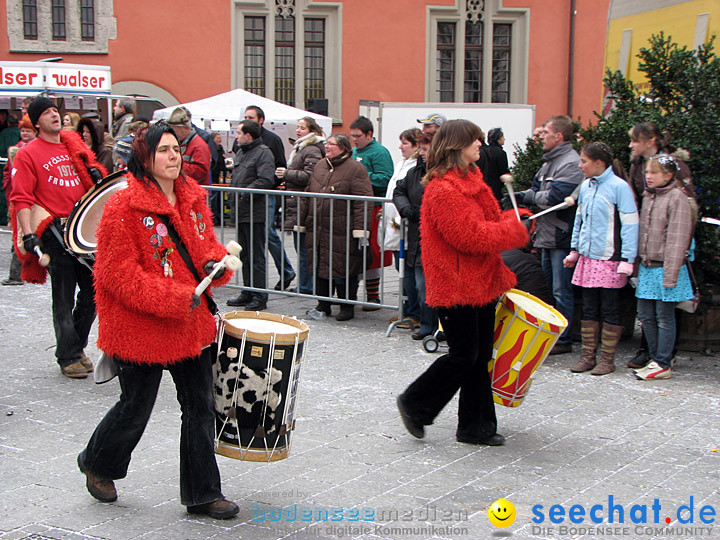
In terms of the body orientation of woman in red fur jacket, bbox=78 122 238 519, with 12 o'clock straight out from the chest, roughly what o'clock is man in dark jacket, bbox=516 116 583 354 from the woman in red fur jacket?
The man in dark jacket is roughly at 9 o'clock from the woman in red fur jacket.

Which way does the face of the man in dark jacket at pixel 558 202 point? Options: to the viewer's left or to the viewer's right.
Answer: to the viewer's left

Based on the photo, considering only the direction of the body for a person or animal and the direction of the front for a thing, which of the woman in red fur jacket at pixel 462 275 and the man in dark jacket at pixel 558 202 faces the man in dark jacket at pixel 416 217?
the man in dark jacket at pixel 558 202

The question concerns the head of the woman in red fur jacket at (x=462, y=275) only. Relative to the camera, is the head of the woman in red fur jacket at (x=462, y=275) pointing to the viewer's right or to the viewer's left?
to the viewer's right

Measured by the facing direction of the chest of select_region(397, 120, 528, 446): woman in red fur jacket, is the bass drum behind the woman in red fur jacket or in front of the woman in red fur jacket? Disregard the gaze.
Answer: behind

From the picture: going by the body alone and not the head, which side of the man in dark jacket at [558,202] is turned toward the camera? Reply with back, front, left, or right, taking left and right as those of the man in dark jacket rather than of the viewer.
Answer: left

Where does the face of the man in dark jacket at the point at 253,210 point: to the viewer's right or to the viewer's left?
to the viewer's left

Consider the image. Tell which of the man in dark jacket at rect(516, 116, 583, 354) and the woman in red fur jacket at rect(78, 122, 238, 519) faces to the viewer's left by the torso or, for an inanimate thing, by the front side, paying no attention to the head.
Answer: the man in dark jacket
